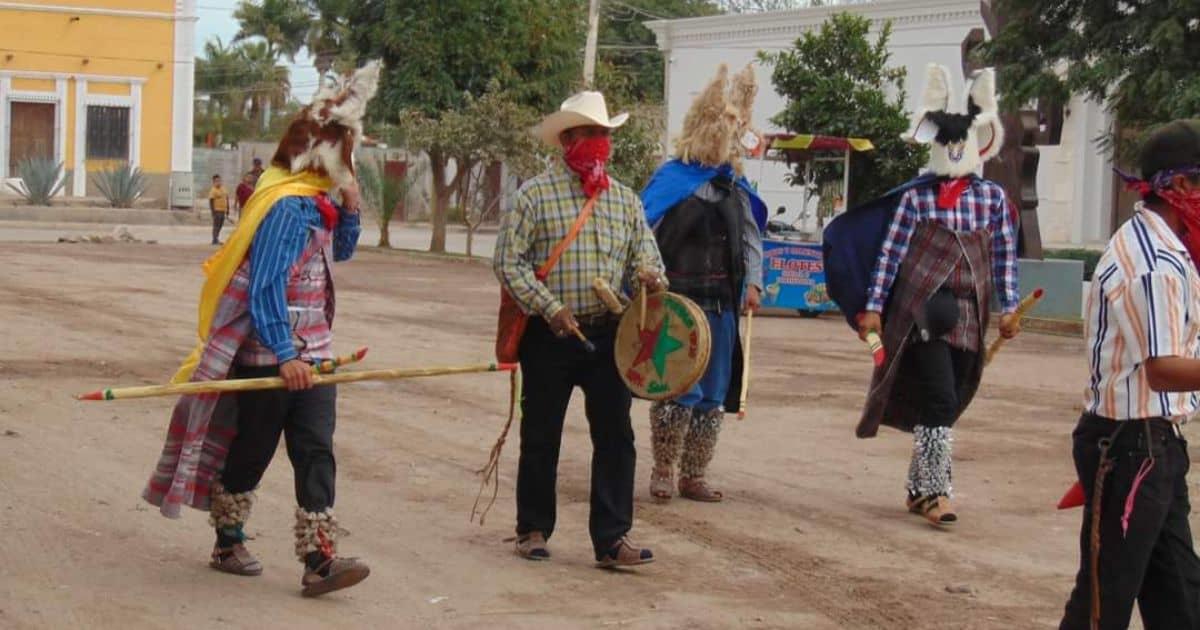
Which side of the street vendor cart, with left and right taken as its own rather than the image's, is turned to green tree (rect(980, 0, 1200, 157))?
left

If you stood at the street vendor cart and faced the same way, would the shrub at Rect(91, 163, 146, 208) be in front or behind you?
behind

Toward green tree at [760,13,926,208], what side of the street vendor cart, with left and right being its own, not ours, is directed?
back

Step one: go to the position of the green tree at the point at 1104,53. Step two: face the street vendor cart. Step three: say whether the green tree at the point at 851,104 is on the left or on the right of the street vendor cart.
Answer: right

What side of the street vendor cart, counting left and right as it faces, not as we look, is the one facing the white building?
back

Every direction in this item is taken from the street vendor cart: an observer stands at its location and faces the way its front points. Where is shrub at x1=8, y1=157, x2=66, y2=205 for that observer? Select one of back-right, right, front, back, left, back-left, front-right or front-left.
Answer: back-right

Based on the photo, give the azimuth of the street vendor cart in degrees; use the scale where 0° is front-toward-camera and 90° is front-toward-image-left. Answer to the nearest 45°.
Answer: approximately 0°
